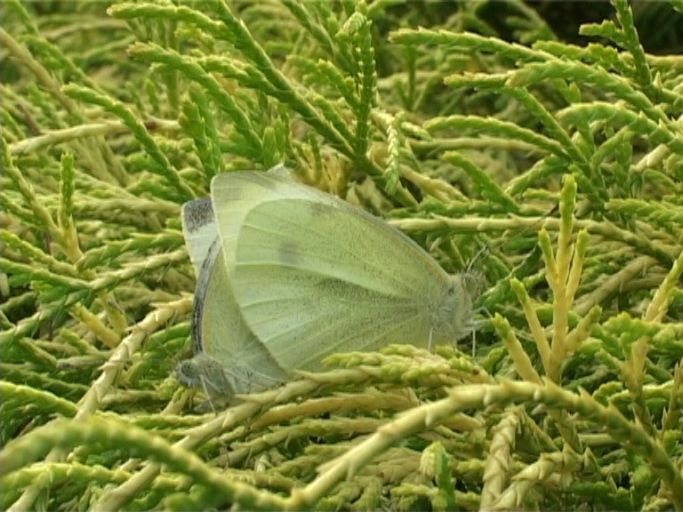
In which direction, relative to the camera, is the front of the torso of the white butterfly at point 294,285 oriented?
to the viewer's right
